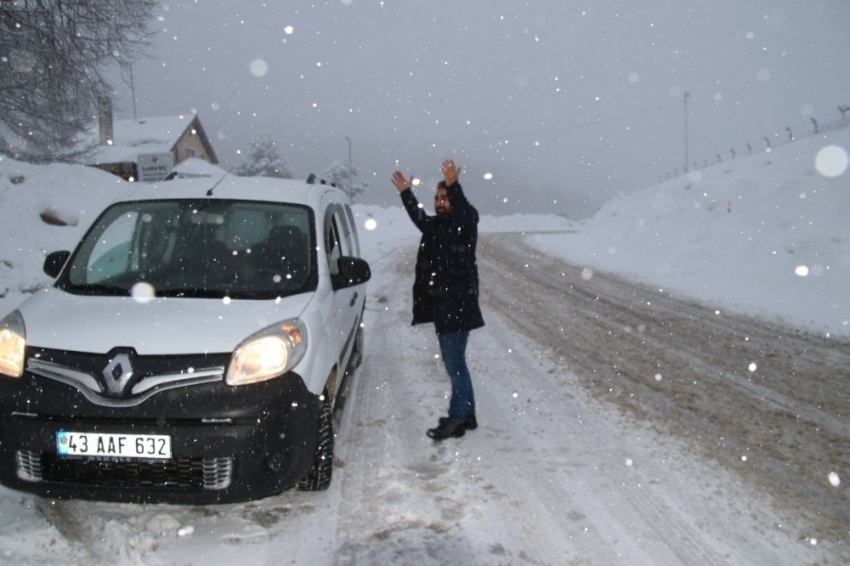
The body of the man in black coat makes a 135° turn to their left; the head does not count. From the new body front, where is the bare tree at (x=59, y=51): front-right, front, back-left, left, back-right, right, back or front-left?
back-left

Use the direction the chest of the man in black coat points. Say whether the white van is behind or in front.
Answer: in front

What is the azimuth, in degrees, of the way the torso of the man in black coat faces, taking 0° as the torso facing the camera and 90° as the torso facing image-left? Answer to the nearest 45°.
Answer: approximately 45°
